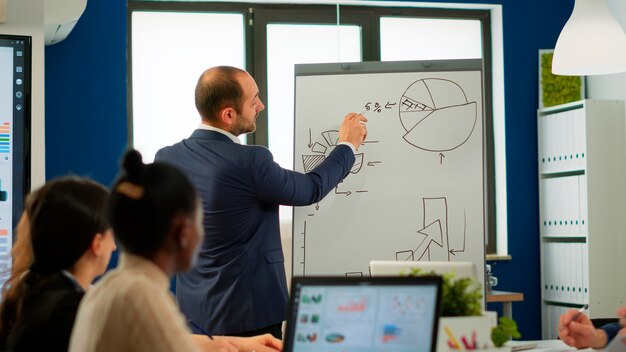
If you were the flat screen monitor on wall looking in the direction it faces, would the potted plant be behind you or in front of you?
in front

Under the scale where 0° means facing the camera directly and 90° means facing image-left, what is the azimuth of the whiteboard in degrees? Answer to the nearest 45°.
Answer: approximately 0°

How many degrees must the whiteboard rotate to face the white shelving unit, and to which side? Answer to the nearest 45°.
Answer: approximately 135° to its left

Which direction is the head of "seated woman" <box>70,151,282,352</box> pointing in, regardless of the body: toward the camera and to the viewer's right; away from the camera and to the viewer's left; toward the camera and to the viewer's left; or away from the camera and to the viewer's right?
away from the camera and to the viewer's right

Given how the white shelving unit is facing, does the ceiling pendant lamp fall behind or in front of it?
in front

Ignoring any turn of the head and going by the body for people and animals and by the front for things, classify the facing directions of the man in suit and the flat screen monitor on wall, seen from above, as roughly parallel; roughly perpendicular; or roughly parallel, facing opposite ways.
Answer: roughly perpendicular

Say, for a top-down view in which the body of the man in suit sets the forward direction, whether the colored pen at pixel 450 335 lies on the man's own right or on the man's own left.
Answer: on the man's own right

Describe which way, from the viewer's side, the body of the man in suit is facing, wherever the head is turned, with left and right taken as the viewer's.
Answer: facing away from the viewer and to the right of the viewer

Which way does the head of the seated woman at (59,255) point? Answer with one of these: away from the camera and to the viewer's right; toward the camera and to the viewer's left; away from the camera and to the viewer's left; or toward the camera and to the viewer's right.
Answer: away from the camera and to the viewer's right

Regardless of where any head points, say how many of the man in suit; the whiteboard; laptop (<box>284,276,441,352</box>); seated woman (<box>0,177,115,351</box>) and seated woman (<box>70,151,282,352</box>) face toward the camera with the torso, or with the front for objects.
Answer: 2
